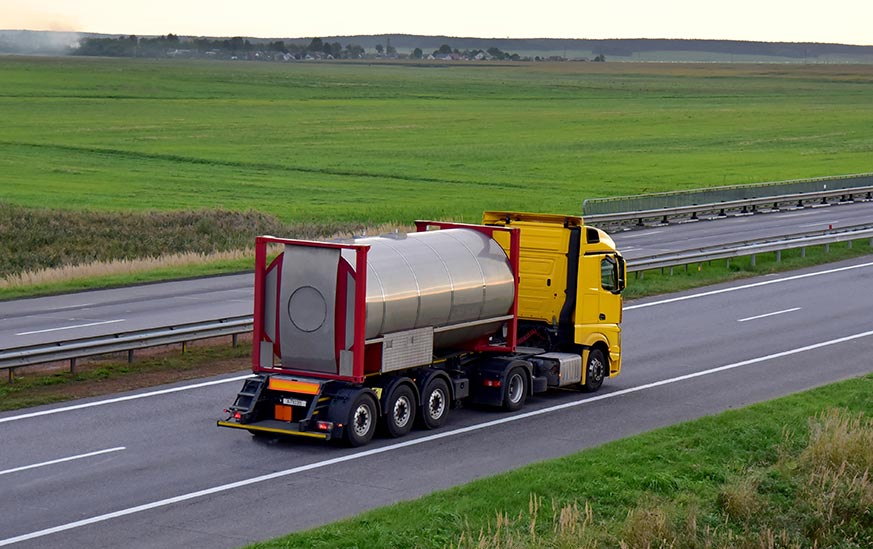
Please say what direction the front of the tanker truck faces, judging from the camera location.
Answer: facing away from the viewer and to the right of the viewer

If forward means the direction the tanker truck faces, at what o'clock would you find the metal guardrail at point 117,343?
The metal guardrail is roughly at 9 o'clock from the tanker truck.
